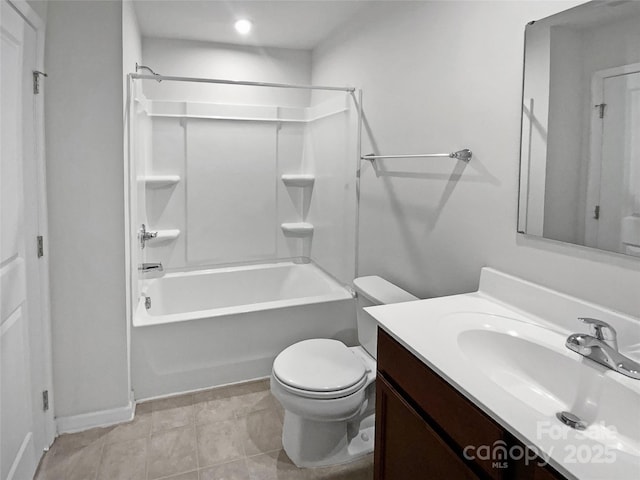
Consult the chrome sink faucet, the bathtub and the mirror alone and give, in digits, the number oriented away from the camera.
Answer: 0

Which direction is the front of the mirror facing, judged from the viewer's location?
facing the viewer and to the left of the viewer

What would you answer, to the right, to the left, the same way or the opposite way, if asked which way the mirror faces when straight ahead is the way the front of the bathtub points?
to the right

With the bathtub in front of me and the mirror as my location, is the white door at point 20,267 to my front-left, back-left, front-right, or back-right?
front-left

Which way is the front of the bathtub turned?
toward the camera

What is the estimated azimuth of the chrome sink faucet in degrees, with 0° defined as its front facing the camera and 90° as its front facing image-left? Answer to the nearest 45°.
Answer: approximately 45°

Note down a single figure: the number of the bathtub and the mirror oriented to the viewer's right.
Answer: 0

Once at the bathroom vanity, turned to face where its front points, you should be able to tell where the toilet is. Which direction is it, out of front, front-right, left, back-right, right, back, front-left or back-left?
right

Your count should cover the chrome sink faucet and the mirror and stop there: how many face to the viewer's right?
0

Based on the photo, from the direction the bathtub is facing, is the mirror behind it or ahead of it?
ahead

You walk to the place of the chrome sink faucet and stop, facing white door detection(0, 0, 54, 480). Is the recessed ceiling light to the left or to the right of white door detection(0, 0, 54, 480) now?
right

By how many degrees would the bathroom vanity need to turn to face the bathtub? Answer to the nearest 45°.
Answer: approximately 90° to its right

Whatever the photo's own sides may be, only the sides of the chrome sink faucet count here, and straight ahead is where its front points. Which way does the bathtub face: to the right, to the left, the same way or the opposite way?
to the left
